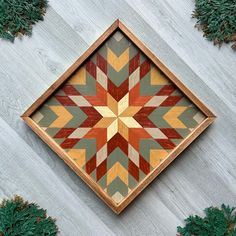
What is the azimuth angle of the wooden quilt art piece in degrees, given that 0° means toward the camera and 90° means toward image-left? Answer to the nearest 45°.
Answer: approximately 0°
